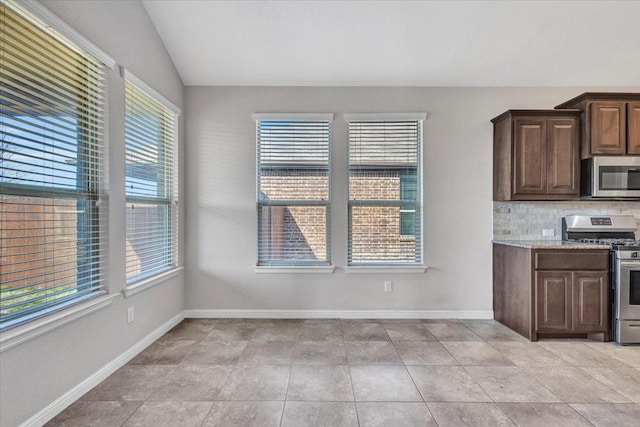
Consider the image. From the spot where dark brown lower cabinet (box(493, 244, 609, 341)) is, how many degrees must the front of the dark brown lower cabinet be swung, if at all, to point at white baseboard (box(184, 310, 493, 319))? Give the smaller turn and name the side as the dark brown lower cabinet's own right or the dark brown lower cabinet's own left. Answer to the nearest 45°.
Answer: approximately 135° to the dark brown lower cabinet's own right

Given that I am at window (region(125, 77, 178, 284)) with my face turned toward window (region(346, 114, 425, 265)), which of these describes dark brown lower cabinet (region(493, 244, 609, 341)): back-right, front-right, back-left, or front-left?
front-right

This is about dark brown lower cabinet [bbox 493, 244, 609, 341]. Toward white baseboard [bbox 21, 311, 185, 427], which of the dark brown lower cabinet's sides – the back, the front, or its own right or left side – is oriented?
right

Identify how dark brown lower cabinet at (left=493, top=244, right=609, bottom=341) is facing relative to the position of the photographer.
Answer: facing the viewer and to the right of the viewer

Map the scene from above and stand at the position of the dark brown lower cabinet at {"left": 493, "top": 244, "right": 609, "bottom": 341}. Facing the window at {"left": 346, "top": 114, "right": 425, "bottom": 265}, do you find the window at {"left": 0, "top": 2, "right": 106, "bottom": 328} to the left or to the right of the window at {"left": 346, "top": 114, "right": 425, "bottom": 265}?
left

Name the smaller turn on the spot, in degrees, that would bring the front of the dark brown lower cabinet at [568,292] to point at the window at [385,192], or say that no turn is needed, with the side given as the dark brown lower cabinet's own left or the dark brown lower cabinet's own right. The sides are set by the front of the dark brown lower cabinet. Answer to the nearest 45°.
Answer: approximately 135° to the dark brown lower cabinet's own right

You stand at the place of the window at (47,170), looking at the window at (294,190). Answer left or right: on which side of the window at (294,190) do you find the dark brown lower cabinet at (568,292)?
right

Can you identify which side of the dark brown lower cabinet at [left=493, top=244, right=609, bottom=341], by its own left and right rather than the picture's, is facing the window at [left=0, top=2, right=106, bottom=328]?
right

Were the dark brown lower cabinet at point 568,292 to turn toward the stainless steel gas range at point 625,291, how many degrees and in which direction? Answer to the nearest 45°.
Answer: approximately 90° to its left

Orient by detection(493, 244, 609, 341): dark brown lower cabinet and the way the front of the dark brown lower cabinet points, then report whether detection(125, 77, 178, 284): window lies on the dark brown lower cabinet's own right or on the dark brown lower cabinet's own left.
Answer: on the dark brown lower cabinet's own right
